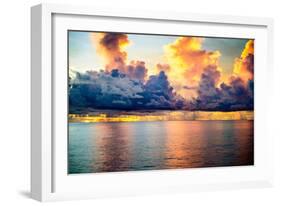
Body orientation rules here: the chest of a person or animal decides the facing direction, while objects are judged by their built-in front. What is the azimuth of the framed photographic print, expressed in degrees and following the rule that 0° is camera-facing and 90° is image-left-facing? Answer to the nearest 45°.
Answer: approximately 315°
